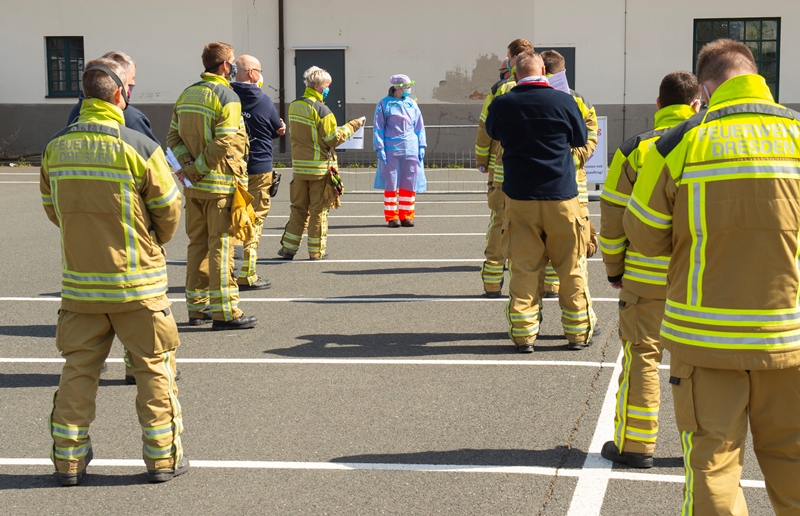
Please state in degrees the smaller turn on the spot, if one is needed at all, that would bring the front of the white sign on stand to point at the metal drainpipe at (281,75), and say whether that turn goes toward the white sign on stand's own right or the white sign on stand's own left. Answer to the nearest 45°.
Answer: approximately 135° to the white sign on stand's own right

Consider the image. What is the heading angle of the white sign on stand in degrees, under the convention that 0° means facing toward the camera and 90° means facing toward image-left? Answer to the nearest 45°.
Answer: approximately 0°

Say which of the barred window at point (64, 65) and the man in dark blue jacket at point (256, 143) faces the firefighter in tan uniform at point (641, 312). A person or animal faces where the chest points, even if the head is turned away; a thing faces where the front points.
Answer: the barred window

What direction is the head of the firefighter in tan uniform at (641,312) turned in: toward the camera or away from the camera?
away from the camera

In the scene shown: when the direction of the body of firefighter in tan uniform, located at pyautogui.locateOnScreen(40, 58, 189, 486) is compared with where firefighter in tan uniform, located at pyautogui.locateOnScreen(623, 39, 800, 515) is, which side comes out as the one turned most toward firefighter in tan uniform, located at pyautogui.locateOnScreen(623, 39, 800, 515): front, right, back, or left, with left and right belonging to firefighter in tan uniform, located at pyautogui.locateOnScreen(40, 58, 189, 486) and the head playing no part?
right

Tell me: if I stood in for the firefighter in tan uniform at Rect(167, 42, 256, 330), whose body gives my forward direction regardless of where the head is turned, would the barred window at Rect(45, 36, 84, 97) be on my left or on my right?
on my left
